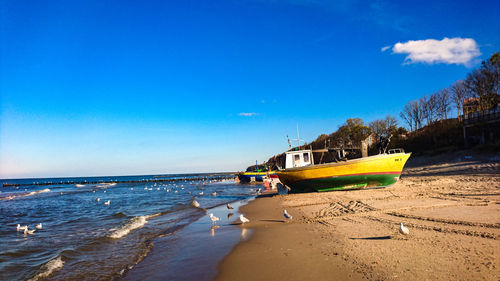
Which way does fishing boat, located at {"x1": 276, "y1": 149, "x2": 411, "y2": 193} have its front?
to the viewer's right

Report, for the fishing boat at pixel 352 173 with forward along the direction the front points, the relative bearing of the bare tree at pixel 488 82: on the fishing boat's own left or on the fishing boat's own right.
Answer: on the fishing boat's own left
